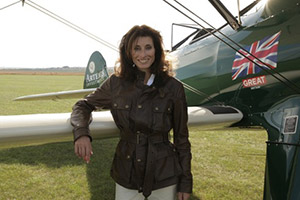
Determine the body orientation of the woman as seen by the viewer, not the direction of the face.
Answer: toward the camera
